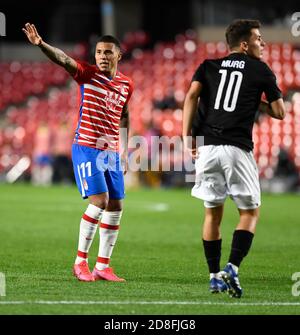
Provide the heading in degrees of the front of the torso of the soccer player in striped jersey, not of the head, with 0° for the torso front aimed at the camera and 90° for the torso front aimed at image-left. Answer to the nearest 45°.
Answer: approximately 315°

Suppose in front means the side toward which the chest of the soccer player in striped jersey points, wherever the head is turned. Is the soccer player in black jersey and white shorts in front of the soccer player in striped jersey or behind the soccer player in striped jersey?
in front
